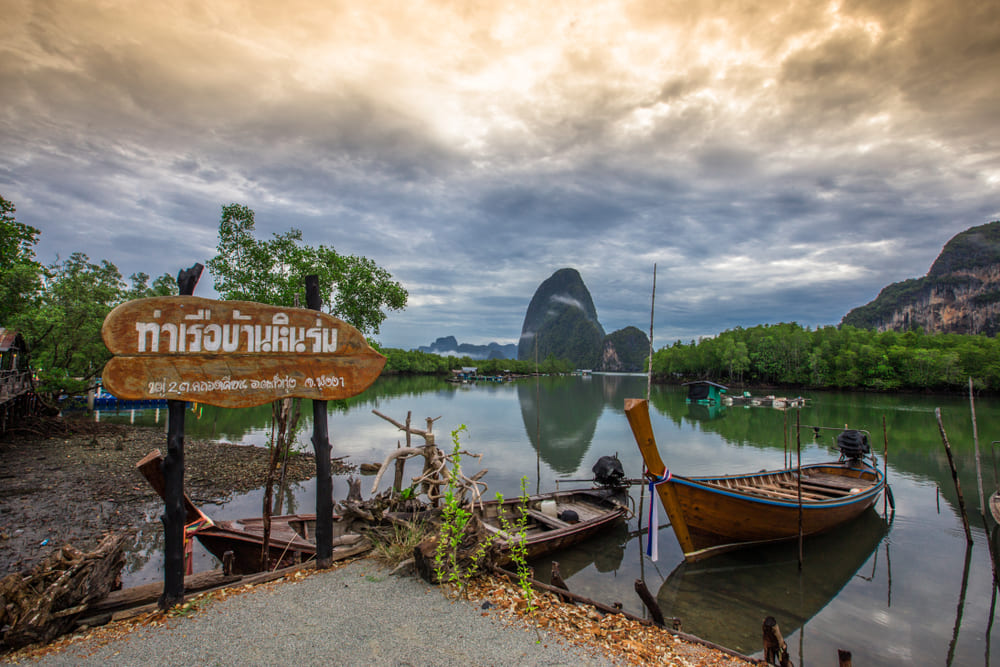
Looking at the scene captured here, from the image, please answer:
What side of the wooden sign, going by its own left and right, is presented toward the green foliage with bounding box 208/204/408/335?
back

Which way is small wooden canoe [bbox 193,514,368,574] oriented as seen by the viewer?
to the viewer's left

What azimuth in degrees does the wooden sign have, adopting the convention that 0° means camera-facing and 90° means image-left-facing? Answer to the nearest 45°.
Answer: approximately 0°

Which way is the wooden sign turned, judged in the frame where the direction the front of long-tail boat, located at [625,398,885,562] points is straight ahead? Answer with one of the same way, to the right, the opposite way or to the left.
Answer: to the left

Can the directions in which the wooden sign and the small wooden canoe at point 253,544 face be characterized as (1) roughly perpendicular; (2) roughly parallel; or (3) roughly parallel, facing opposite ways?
roughly perpendicular

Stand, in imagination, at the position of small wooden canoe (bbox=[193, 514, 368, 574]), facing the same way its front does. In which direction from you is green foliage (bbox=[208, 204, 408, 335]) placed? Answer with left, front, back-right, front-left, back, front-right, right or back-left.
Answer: right

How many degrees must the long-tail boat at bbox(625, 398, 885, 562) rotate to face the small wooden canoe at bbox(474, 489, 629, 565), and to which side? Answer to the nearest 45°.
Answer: approximately 45° to its right

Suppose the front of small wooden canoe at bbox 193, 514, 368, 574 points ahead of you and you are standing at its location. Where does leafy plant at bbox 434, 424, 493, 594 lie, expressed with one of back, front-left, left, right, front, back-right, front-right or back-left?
back-left

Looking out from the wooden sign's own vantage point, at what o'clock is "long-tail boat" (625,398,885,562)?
The long-tail boat is roughly at 9 o'clock from the wooden sign.

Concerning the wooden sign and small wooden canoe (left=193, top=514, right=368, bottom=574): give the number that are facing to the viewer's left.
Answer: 1
